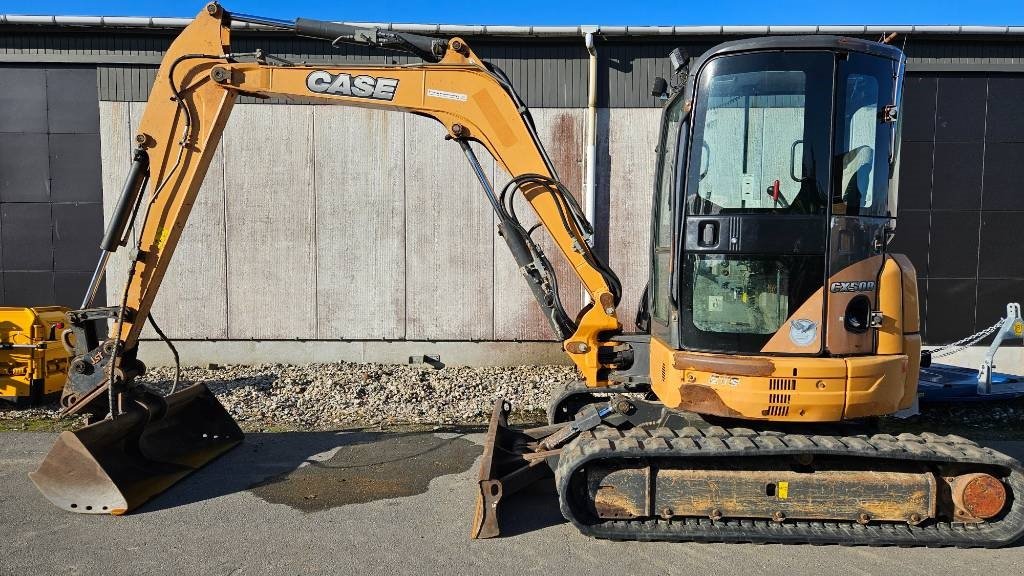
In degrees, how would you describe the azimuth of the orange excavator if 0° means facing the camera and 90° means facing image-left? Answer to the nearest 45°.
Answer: approximately 90°

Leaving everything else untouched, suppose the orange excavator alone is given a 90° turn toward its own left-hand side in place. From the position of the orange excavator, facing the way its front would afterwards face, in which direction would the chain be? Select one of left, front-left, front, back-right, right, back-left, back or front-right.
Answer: back-left

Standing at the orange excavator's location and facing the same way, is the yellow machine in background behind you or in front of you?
in front
